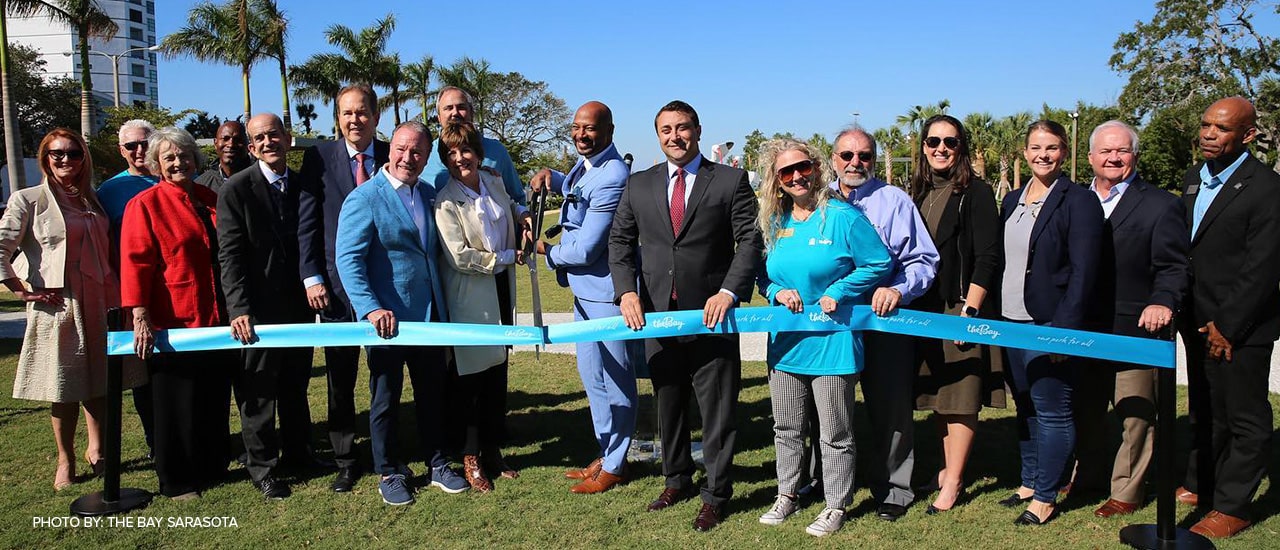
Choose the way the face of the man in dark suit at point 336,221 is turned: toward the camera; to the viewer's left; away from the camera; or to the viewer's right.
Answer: toward the camera

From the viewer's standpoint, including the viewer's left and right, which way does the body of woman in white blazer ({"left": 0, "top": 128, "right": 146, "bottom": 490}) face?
facing the viewer and to the right of the viewer

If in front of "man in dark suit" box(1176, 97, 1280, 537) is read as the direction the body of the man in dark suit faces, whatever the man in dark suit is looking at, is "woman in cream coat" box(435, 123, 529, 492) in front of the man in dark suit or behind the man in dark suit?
in front

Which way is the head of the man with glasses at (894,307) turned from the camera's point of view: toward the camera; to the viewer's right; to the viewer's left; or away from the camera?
toward the camera

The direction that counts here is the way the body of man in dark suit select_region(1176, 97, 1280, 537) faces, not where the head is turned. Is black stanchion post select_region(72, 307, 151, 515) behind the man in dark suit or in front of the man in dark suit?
in front

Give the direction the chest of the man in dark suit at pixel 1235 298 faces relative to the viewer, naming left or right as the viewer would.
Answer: facing the viewer and to the left of the viewer

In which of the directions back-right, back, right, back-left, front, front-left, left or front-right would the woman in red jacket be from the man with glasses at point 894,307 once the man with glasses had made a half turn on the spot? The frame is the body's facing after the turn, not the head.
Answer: back-left

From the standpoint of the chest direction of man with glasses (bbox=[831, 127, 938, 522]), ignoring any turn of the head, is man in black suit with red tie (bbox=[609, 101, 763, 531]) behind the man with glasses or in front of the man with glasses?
in front

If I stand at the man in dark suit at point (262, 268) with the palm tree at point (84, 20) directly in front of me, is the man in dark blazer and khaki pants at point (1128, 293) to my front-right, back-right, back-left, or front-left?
back-right

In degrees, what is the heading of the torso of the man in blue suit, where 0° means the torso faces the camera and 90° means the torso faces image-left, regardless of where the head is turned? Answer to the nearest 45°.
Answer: approximately 45°

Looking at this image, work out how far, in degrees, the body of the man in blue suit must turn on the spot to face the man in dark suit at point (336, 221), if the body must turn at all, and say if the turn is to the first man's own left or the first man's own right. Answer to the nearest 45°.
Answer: approximately 45° to the first man's own right

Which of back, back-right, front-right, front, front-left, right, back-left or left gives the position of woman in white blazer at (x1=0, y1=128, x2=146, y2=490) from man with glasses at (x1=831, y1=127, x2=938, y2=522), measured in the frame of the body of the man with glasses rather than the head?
front-right
